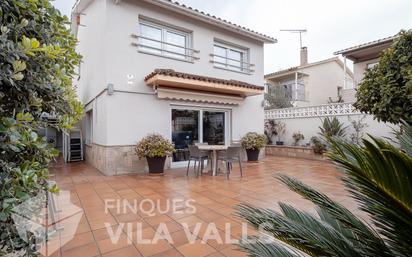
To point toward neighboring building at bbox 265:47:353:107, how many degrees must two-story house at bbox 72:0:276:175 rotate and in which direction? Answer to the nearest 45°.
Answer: approximately 90° to its left

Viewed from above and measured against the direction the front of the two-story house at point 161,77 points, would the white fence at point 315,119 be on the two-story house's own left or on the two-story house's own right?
on the two-story house's own left

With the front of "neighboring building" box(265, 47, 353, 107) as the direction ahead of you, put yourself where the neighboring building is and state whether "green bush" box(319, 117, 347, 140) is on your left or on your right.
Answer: on your left

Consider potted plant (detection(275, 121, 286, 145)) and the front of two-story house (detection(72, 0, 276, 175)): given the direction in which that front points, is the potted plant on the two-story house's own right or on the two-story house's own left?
on the two-story house's own left

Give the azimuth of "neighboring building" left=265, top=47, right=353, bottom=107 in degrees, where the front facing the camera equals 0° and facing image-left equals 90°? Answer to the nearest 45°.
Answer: approximately 45°

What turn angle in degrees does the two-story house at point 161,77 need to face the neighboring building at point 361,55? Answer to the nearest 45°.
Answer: approximately 45° to its left

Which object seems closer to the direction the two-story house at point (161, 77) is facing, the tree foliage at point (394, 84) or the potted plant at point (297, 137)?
the tree foliage

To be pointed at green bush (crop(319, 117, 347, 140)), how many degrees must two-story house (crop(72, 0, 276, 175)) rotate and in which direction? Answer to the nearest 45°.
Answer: approximately 45° to its left

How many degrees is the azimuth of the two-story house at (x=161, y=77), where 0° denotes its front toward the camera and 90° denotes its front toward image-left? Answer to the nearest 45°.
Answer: approximately 315°
